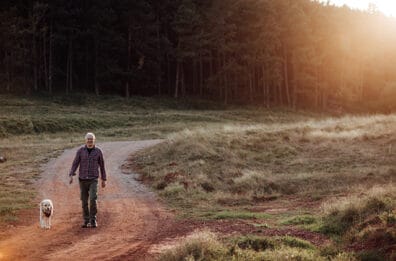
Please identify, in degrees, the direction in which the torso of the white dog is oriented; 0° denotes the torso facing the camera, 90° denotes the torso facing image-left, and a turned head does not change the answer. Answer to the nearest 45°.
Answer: approximately 0°

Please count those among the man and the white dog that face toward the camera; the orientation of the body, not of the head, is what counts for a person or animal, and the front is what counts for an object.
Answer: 2

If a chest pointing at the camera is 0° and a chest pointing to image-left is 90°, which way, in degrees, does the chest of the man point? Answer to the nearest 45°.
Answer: approximately 0°

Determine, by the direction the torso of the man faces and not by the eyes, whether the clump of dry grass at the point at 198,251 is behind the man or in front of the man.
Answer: in front

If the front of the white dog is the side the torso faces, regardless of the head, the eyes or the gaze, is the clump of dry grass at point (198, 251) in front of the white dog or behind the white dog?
in front

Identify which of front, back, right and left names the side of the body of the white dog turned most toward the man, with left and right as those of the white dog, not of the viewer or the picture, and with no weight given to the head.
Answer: left

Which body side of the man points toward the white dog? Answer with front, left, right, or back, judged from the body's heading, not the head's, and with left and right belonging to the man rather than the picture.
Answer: right

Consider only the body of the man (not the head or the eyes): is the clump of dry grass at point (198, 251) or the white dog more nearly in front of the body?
the clump of dry grass
